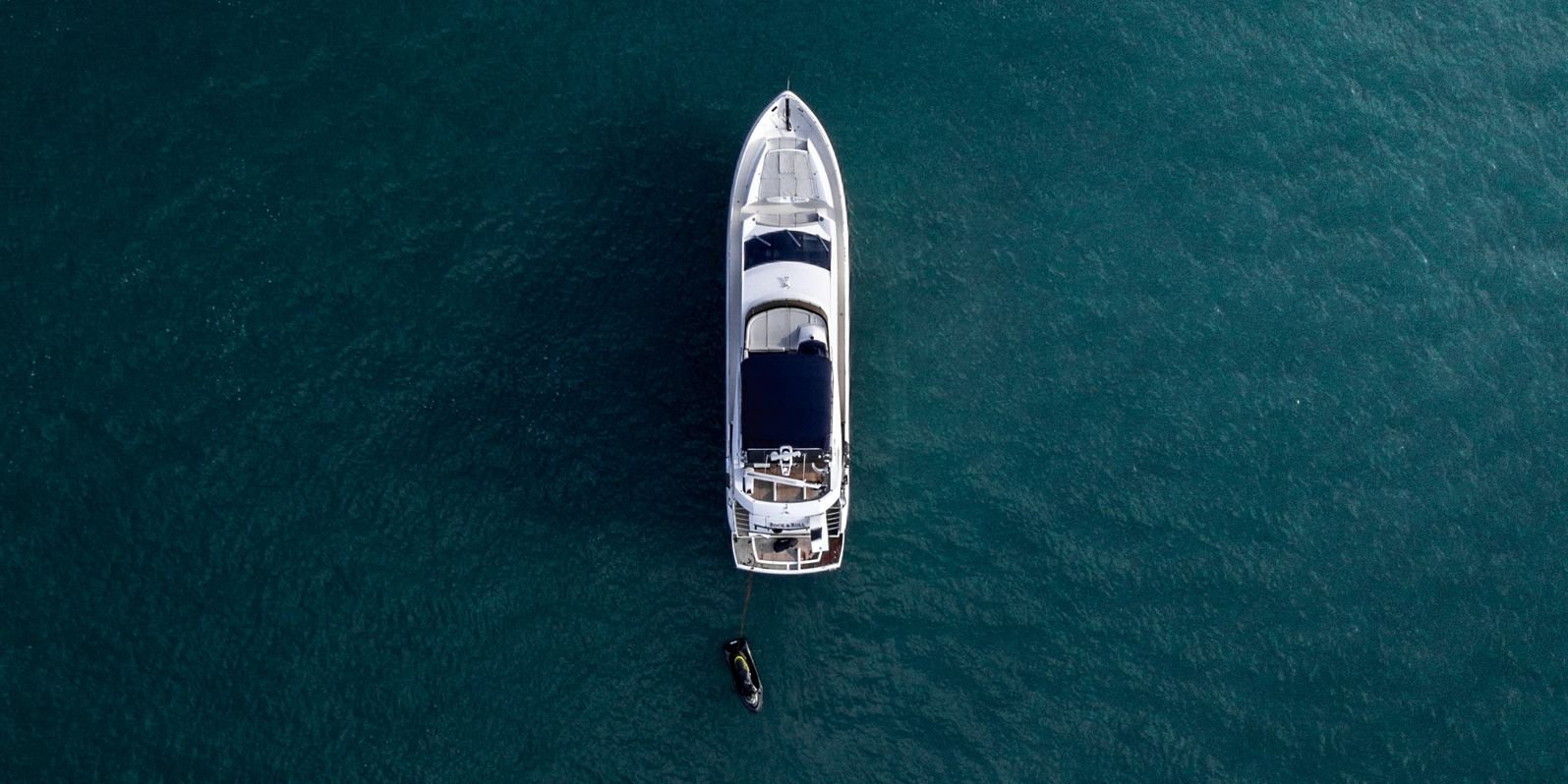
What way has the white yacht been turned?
away from the camera
